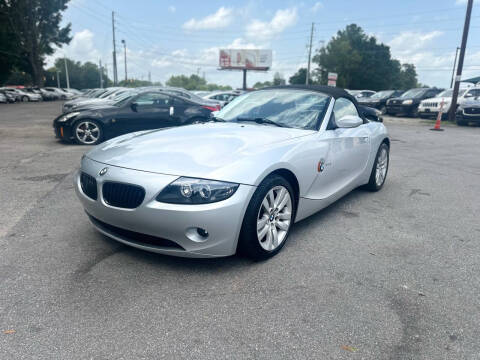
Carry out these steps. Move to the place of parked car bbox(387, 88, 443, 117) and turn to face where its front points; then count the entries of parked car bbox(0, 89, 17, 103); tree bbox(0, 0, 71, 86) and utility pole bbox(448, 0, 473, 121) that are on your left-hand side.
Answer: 1

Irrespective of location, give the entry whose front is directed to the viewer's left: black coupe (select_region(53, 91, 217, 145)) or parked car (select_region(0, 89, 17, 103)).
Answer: the black coupe

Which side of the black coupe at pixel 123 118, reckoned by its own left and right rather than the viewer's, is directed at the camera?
left

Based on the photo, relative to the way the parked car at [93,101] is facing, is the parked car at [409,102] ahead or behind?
behind

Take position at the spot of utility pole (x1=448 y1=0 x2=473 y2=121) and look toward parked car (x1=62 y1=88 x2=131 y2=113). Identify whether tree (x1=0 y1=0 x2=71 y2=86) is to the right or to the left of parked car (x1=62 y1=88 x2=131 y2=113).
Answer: right

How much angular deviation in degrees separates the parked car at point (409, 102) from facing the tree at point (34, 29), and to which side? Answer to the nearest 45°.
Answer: approximately 45° to its right

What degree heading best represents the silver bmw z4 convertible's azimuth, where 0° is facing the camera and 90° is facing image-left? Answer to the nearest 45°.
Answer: approximately 45°
